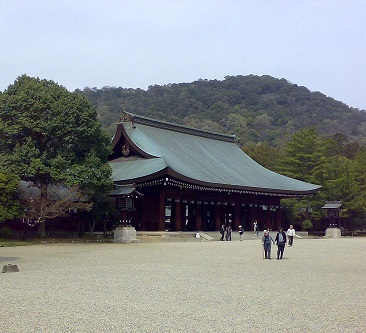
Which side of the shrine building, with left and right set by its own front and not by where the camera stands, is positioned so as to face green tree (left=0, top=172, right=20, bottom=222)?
right

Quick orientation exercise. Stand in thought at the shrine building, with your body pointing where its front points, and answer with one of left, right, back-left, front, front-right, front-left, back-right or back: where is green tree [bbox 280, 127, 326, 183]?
left

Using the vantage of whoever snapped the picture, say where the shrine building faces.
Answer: facing the viewer and to the right of the viewer

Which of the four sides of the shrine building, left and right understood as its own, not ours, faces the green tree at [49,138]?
right

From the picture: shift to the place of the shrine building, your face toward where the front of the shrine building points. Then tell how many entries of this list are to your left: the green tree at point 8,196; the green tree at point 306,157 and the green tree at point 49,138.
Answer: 1
